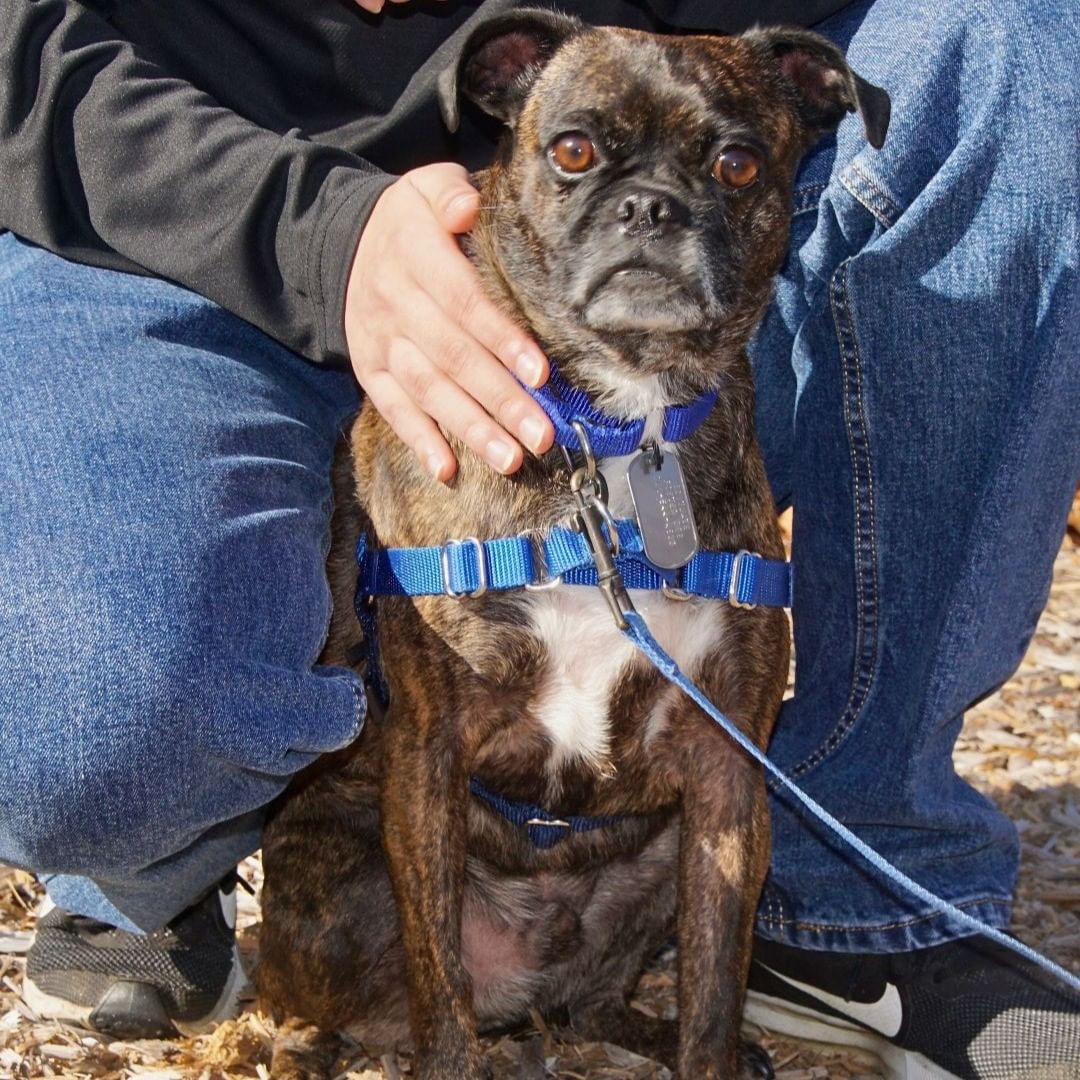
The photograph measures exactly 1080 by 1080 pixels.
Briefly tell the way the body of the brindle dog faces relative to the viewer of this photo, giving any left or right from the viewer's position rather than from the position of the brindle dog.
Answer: facing the viewer

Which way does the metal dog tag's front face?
toward the camera
